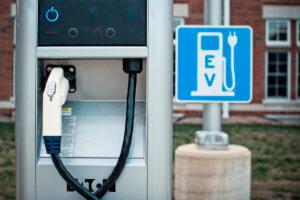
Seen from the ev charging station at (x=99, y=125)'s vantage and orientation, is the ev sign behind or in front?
behind

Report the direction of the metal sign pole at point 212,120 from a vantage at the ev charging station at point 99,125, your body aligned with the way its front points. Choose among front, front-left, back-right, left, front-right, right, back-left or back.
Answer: back-left

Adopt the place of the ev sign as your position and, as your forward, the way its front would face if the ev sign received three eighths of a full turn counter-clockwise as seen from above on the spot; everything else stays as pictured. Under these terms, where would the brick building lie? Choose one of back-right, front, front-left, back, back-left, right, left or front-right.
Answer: front-left

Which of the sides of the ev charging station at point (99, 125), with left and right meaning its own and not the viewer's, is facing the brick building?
back

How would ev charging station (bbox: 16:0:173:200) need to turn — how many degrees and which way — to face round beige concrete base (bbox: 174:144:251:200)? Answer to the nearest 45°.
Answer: approximately 135° to its left

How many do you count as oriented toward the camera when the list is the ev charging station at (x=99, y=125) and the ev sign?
2

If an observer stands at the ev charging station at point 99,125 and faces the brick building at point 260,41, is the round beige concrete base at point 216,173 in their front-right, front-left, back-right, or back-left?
front-right

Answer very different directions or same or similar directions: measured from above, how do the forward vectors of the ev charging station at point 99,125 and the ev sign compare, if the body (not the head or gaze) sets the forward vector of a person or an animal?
same or similar directions

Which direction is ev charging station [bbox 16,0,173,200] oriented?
toward the camera

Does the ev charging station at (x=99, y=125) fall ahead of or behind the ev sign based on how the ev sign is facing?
ahead
